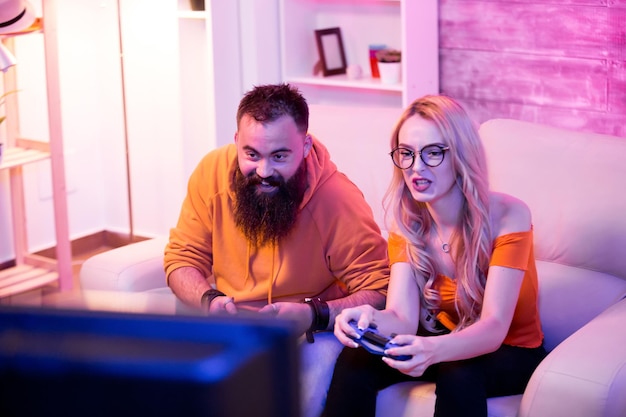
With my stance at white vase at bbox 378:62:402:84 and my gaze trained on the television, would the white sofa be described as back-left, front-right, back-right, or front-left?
front-left

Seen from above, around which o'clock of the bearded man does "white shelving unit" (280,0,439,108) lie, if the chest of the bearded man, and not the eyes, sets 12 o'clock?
The white shelving unit is roughly at 5 o'clock from the bearded man.

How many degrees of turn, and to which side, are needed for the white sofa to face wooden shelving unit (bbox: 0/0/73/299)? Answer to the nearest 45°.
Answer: approximately 90° to its right

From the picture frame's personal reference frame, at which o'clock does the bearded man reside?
The bearded man is roughly at 12 o'clock from the picture frame.

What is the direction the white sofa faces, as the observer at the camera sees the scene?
facing the viewer and to the left of the viewer

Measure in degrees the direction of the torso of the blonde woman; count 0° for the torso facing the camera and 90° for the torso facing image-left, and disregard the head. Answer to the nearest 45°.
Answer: approximately 45°

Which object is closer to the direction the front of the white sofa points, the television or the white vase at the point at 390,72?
the television

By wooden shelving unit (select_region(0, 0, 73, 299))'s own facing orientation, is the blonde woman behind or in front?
in front

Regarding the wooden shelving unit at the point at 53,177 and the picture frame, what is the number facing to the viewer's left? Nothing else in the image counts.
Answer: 0

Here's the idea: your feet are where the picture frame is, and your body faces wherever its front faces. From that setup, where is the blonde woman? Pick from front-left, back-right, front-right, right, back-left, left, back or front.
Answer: front
